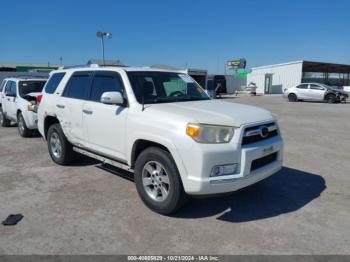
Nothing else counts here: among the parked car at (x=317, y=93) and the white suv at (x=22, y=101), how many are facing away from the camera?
0

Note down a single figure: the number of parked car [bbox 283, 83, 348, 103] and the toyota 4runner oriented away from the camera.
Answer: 0

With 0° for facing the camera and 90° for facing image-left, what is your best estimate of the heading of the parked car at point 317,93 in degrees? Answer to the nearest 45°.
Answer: approximately 270°

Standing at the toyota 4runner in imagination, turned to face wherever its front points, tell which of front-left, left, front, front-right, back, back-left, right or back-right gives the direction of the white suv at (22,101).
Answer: back

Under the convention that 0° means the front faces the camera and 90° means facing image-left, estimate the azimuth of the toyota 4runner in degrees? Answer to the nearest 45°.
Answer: approximately 315°

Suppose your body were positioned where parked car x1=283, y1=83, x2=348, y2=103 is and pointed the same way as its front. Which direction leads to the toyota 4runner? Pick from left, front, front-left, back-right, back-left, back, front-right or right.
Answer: right
